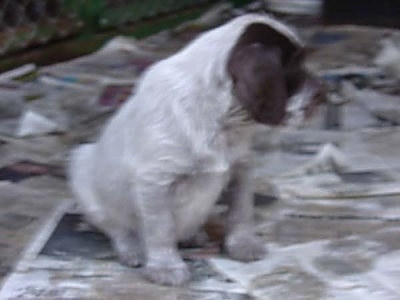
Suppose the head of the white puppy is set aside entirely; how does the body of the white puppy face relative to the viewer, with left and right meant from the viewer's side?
facing the viewer and to the right of the viewer
